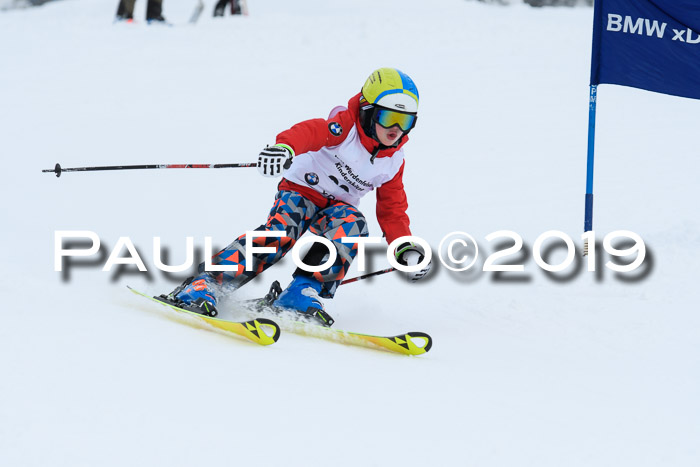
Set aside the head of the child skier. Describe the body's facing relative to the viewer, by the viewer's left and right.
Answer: facing the viewer and to the right of the viewer

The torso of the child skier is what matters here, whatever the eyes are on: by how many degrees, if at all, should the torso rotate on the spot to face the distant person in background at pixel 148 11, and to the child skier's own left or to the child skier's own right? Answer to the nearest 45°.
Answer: approximately 135° to the child skier's own left

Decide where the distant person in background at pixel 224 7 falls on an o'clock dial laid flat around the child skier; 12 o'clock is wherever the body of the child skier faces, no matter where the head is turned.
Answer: The distant person in background is roughly at 7 o'clock from the child skier.

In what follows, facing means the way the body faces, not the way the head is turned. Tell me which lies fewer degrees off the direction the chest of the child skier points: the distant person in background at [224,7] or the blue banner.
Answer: the blue banner

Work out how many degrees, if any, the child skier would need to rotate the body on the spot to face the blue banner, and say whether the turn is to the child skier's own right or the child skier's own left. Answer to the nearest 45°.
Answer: approximately 90° to the child skier's own left
